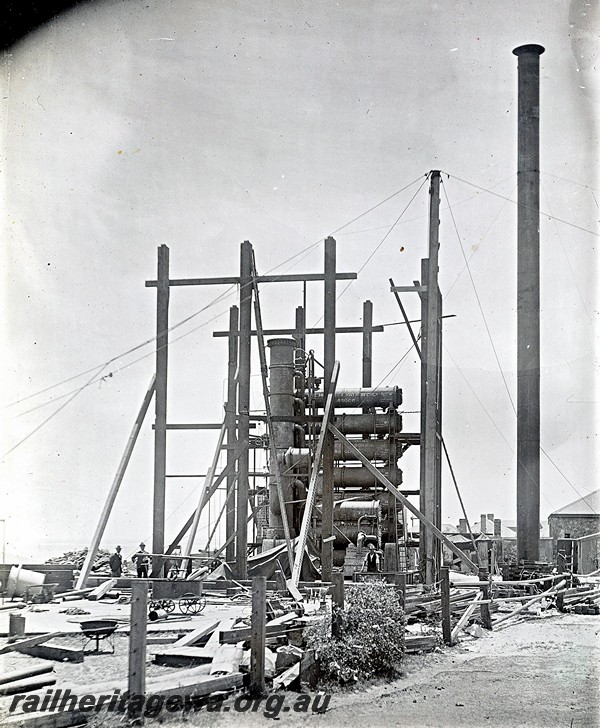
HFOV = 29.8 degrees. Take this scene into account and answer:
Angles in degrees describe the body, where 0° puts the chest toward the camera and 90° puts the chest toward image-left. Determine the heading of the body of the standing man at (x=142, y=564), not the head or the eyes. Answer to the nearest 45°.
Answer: approximately 0°

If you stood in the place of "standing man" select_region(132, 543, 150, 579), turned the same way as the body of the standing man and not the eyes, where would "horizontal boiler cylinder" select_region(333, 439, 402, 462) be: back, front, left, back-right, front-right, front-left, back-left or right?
back-left

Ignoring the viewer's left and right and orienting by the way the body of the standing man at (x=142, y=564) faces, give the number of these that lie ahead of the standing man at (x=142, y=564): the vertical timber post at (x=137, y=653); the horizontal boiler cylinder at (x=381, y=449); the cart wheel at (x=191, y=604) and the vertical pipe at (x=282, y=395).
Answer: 2

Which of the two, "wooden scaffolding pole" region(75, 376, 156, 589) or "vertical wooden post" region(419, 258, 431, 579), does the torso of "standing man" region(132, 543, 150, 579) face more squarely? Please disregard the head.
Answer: the wooden scaffolding pole

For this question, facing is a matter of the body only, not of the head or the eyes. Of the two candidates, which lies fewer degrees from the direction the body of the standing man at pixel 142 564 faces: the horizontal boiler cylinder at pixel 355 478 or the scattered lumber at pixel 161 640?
the scattered lumber

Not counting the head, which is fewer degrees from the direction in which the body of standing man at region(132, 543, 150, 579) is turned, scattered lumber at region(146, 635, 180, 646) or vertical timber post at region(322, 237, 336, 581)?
the scattered lumber

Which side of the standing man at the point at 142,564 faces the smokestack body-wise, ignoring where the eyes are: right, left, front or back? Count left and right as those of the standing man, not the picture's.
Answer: left

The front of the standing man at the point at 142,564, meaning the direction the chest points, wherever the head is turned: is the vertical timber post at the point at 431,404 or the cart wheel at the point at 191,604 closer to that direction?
the cart wheel

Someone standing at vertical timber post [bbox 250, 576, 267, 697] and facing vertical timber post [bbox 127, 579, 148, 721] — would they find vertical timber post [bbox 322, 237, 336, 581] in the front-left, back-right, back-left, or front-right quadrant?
back-right

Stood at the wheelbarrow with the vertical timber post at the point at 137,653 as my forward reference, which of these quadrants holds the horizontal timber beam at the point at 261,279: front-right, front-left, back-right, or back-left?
back-left

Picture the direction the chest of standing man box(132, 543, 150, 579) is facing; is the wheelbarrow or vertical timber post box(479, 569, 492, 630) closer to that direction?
the wheelbarrow
